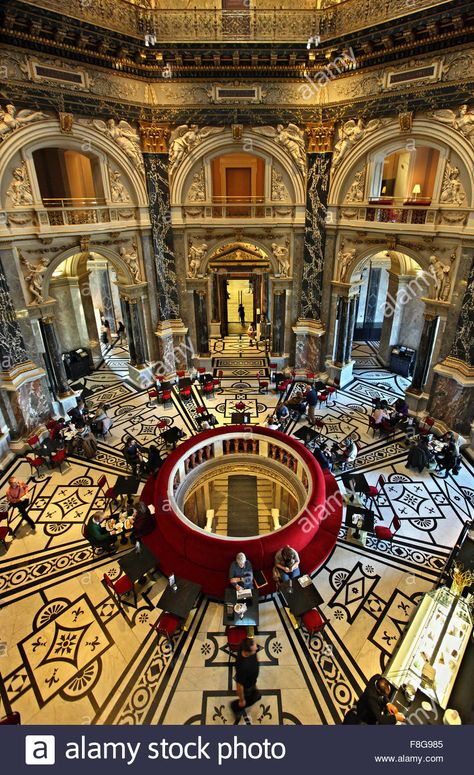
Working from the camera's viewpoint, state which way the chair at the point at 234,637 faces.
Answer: facing away from the viewer

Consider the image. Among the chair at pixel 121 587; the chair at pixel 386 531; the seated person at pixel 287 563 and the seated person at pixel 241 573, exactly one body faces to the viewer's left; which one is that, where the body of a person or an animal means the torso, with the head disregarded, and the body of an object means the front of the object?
the chair at pixel 386 531

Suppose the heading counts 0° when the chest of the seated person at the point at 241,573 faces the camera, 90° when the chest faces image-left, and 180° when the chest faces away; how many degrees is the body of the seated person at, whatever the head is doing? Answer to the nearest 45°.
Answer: approximately 0°

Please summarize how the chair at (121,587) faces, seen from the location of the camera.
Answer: facing away from the viewer and to the right of the viewer

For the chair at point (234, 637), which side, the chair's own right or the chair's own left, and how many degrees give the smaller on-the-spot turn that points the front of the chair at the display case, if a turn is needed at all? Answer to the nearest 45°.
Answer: approximately 90° to the chair's own right

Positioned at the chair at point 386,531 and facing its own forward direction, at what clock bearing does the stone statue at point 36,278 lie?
The stone statue is roughly at 12 o'clock from the chair.

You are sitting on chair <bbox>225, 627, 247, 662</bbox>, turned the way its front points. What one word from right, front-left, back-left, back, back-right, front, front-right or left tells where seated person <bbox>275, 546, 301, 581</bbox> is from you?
front-right
